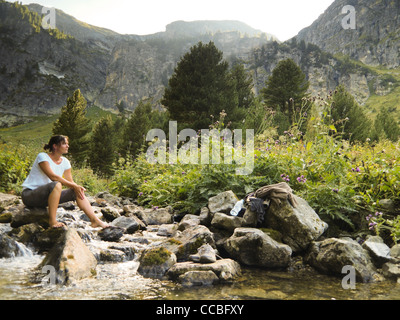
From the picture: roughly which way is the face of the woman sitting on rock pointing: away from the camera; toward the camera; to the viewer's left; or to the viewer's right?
to the viewer's right

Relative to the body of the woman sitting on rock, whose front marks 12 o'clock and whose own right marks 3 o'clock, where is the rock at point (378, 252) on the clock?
The rock is roughly at 12 o'clock from the woman sitting on rock.

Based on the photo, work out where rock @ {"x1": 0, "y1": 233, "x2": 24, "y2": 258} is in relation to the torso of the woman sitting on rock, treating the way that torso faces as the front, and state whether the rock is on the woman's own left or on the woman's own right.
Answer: on the woman's own right

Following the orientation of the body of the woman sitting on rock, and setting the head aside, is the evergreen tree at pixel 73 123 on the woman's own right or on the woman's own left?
on the woman's own left

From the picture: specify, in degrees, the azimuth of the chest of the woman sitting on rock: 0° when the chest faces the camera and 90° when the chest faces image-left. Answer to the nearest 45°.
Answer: approximately 315°

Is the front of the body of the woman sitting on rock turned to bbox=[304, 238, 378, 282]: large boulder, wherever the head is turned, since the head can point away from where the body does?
yes

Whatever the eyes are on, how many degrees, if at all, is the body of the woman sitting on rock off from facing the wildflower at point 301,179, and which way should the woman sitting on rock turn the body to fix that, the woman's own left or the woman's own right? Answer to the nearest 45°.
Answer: approximately 45° to the woman's own left

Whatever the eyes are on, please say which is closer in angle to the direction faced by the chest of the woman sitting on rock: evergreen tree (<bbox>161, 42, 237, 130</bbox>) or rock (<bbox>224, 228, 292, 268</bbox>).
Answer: the rock

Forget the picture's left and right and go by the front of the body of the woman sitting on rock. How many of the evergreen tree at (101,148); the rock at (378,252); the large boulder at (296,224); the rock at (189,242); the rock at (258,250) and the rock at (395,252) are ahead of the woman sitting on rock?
5

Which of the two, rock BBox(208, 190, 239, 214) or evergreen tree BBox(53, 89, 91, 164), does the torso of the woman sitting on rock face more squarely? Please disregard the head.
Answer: the rock
